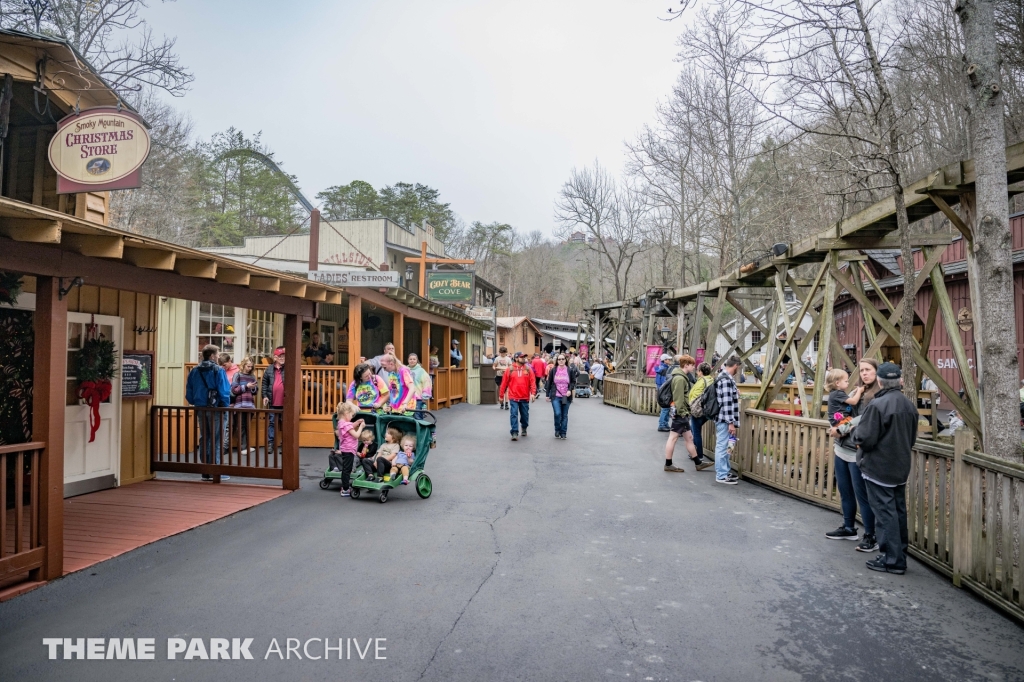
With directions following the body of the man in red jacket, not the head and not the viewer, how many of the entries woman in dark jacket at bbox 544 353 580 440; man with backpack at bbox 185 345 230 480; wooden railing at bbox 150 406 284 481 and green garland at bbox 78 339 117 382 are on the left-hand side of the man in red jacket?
1

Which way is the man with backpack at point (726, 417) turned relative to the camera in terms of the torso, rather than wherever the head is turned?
to the viewer's right

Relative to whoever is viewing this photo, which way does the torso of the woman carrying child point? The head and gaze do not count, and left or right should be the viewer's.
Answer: facing the viewer and to the left of the viewer

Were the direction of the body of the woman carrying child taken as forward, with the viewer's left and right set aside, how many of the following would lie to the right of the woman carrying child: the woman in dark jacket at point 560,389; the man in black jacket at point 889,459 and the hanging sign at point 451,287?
2

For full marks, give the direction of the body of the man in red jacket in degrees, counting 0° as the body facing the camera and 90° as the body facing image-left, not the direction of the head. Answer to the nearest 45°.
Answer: approximately 0°

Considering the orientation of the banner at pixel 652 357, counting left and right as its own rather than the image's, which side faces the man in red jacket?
front

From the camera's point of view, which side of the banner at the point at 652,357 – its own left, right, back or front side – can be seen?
front

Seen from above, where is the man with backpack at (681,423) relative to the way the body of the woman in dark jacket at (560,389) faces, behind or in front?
in front

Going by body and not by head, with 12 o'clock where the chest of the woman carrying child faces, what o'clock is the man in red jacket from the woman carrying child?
The man in red jacket is roughly at 3 o'clock from the woman carrying child.

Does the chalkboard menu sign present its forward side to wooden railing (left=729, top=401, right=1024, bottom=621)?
yes

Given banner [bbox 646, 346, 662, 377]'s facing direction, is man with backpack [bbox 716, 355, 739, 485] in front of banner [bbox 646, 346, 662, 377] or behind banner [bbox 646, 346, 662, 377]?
in front
